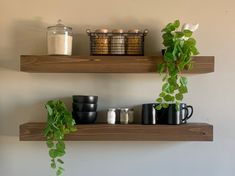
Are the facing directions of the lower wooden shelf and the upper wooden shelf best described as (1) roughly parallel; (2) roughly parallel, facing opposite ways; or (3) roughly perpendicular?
roughly parallel

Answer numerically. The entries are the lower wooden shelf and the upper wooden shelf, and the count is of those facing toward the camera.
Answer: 2

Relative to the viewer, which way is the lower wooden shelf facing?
toward the camera

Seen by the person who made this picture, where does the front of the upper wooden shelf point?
facing the viewer
